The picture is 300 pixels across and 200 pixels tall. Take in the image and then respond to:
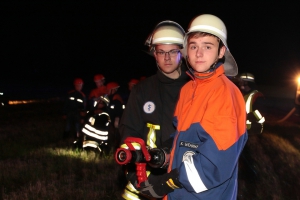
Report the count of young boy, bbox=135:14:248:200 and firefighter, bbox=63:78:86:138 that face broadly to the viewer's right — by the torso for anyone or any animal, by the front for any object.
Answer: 0

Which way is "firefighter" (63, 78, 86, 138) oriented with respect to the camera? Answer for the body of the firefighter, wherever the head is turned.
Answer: toward the camera

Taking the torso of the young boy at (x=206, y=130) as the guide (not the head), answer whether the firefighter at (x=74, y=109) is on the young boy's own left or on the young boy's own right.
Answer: on the young boy's own right

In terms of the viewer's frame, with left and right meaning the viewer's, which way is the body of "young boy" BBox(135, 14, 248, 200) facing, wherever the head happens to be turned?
facing the viewer and to the left of the viewer

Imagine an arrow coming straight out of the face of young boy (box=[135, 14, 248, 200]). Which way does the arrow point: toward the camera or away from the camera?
toward the camera

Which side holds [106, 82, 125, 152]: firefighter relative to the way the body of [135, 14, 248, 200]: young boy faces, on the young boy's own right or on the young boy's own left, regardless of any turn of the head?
on the young boy's own right

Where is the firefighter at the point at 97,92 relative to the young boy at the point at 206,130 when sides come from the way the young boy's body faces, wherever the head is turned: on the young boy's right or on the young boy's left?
on the young boy's right

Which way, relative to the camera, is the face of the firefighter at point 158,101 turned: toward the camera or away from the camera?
toward the camera

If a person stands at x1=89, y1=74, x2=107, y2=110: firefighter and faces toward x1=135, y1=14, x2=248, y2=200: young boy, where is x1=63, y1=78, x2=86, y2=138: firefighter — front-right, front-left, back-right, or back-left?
back-right
